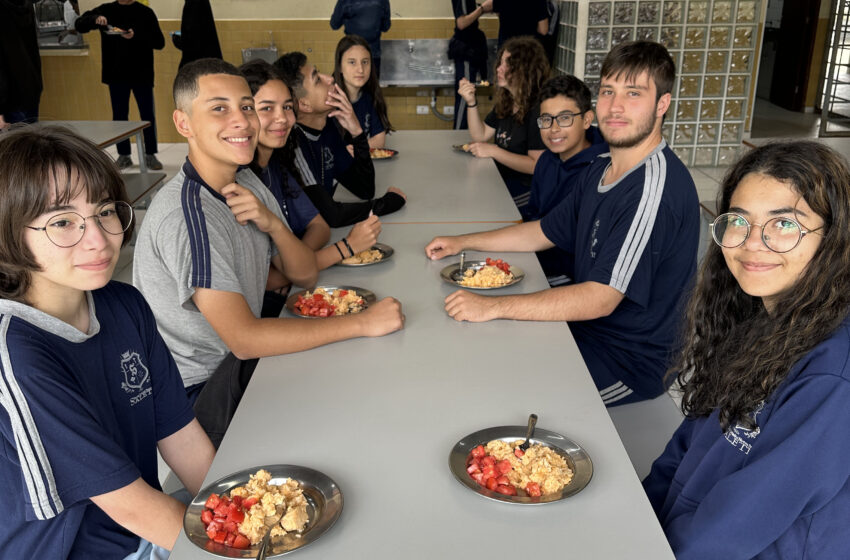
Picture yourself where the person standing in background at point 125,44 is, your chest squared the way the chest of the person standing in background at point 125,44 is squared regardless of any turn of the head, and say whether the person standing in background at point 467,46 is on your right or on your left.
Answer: on your left

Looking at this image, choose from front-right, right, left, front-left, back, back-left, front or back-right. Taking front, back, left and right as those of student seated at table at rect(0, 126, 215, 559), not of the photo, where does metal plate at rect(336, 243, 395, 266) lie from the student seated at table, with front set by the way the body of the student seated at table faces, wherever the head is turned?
left

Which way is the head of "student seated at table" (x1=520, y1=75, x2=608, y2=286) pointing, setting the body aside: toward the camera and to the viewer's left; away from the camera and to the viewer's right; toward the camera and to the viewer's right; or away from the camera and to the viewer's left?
toward the camera and to the viewer's left

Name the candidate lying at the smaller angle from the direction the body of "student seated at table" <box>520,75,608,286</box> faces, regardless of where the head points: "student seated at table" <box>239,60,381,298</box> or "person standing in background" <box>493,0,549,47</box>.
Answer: the student seated at table

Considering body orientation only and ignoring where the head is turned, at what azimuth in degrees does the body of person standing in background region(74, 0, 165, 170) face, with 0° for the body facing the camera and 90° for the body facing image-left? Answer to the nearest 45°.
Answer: approximately 0°

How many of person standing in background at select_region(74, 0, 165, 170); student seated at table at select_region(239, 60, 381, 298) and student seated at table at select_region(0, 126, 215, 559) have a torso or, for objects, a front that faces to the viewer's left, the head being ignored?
0

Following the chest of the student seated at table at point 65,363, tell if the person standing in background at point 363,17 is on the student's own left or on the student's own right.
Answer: on the student's own left

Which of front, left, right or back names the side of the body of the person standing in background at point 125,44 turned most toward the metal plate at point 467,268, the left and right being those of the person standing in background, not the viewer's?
front

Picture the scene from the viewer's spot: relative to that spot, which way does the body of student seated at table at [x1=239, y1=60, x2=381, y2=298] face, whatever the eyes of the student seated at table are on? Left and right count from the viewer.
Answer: facing the viewer and to the right of the viewer

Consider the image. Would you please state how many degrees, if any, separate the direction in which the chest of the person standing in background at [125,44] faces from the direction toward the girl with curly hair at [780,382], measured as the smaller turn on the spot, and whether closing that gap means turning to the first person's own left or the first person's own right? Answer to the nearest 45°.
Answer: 0° — they already face them

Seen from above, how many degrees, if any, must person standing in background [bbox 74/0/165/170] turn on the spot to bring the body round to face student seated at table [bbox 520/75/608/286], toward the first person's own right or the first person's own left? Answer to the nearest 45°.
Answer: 0° — they already face them

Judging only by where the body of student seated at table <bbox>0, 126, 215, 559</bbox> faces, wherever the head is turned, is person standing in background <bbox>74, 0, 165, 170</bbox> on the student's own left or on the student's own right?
on the student's own left

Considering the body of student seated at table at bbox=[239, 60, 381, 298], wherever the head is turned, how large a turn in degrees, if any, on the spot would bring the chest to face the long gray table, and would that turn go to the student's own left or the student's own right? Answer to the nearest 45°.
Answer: approximately 45° to the student's own right

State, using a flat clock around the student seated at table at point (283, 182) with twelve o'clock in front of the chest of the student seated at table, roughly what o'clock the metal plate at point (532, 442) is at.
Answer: The metal plate is roughly at 1 o'clock from the student seated at table.
